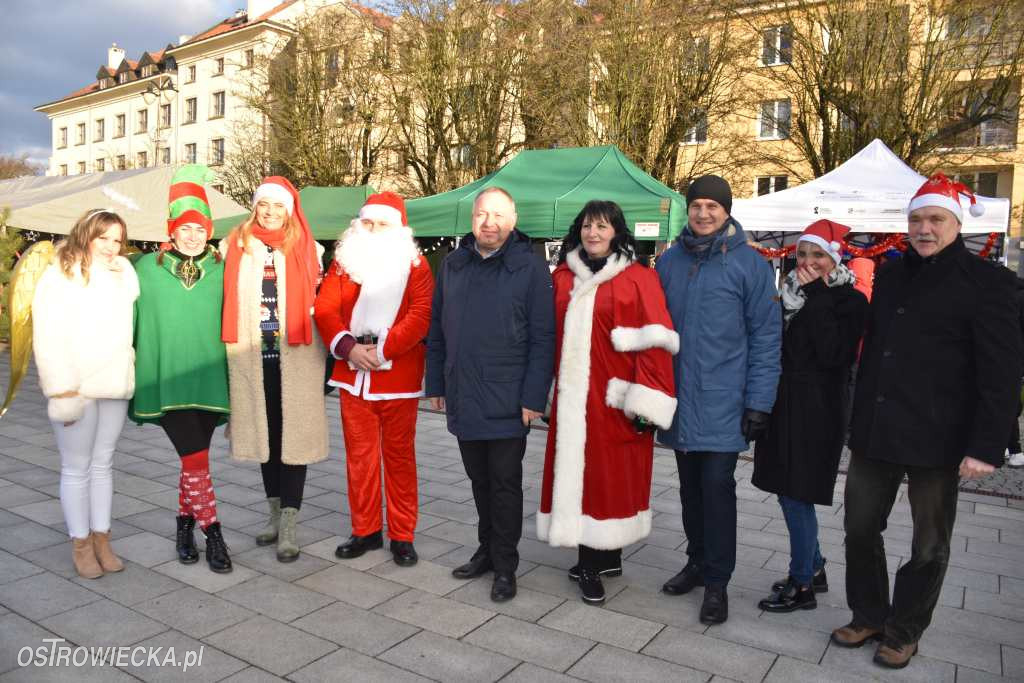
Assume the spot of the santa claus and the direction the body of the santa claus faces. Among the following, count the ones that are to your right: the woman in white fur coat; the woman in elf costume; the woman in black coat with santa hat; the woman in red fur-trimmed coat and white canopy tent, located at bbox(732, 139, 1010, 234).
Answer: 2

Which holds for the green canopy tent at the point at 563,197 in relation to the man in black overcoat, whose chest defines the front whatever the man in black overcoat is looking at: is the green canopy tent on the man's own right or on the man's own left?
on the man's own right

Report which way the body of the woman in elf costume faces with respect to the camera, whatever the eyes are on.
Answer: toward the camera

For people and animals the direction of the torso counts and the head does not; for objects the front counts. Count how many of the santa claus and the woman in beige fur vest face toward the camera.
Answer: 2

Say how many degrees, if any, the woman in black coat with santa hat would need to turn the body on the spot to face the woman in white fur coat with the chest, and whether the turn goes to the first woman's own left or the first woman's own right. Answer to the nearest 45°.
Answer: approximately 45° to the first woman's own right

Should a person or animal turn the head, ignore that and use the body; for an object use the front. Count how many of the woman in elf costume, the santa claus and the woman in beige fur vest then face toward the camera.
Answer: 3

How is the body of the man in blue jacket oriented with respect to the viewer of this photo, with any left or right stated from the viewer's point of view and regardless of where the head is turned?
facing the viewer and to the left of the viewer

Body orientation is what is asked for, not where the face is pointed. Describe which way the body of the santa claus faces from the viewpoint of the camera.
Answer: toward the camera

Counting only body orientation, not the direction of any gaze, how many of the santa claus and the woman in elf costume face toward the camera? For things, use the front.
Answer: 2

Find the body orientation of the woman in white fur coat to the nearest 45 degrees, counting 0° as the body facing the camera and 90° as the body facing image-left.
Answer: approximately 315°

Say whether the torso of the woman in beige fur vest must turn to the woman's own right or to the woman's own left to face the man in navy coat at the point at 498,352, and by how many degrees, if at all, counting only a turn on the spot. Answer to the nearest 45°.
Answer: approximately 45° to the woman's own left

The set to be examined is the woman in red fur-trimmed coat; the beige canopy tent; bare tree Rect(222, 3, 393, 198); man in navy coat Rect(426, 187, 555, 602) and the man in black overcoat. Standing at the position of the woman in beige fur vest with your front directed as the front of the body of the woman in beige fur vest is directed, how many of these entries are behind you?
2
